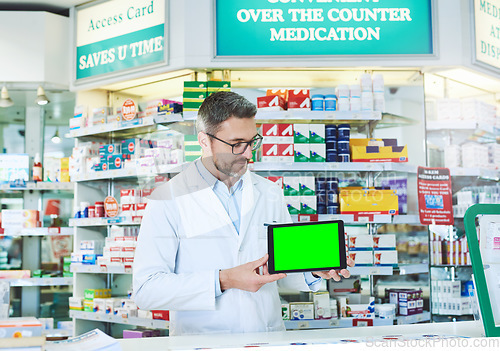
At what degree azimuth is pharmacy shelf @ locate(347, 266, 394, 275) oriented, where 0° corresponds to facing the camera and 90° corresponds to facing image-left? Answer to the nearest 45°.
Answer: approximately 0°

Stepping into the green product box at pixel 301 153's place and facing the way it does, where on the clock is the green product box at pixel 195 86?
the green product box at pixel 195 86 is roughly at 3 o'clock from the green product box at pixel 301 153.

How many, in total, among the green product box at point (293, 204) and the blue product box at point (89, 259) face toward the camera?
2

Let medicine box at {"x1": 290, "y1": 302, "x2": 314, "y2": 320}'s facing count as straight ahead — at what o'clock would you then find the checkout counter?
The checkout counter is roughly at 12 o'clock from the medicine box.

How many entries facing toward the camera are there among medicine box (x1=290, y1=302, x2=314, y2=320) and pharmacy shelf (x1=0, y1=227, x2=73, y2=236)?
2
